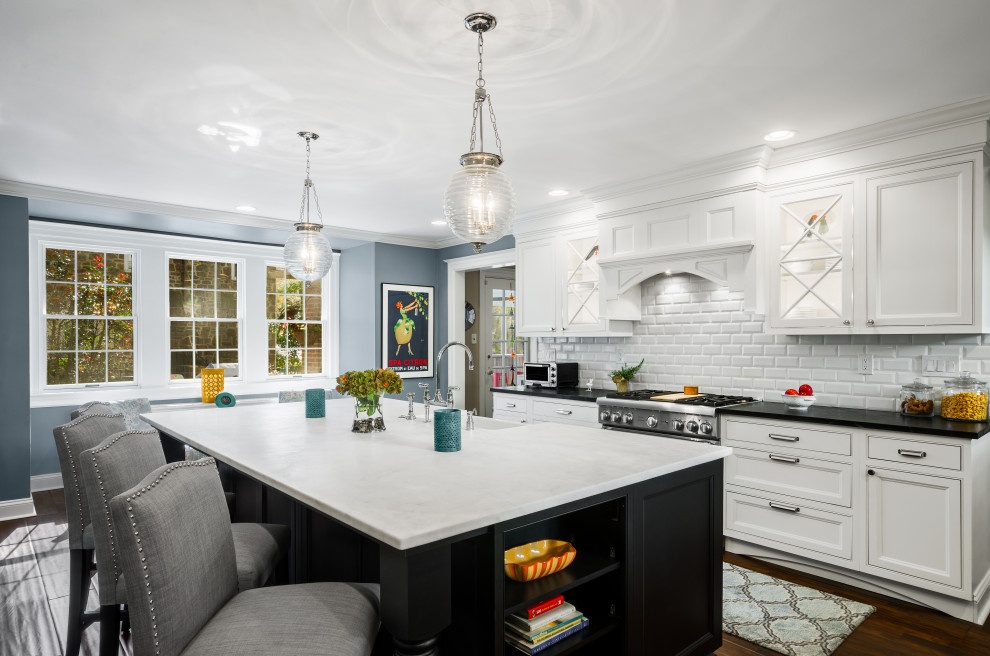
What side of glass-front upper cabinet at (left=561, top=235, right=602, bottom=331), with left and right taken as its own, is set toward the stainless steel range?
left

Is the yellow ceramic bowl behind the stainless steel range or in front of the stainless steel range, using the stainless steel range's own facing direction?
in front

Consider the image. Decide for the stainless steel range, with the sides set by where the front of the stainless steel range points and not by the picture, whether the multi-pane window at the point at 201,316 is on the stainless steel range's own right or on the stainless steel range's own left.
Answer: on the stainless steel range's own right

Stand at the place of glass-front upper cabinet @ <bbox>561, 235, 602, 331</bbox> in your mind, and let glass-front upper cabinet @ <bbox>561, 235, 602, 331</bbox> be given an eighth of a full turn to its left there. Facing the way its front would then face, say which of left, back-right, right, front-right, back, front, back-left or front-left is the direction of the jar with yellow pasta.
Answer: front-left

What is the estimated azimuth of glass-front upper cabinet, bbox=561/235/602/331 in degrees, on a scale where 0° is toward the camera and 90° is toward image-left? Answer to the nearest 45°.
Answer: approximately 45°

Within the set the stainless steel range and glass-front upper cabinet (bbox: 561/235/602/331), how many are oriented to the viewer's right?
0

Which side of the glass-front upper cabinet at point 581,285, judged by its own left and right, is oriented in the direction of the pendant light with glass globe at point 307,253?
front

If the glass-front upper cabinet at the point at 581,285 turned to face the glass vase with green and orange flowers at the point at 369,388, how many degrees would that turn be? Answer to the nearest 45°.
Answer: approximately 45° to its left

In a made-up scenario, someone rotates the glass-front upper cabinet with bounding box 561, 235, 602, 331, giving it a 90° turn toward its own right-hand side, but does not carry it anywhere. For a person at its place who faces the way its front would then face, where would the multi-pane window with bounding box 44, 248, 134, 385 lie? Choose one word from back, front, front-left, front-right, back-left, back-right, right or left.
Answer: front-left

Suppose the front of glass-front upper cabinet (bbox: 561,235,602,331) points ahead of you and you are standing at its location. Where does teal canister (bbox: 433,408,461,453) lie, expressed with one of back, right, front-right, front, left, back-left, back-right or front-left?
front-left

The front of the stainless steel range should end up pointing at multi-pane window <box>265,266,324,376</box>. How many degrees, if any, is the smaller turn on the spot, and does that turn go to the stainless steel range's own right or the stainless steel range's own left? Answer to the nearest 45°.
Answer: approximately 90° to the stainless steel range's own right

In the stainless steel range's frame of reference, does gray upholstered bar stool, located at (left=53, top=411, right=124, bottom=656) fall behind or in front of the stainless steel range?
in front

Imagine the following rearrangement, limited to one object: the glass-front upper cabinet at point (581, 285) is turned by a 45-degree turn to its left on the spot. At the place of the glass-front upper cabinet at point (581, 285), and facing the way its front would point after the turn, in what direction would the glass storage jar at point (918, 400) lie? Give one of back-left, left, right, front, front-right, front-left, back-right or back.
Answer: front-left

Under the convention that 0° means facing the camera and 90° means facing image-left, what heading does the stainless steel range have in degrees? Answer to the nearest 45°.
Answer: approximately 45°

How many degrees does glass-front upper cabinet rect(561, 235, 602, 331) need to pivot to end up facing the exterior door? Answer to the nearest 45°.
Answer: approximately 90° to its right
